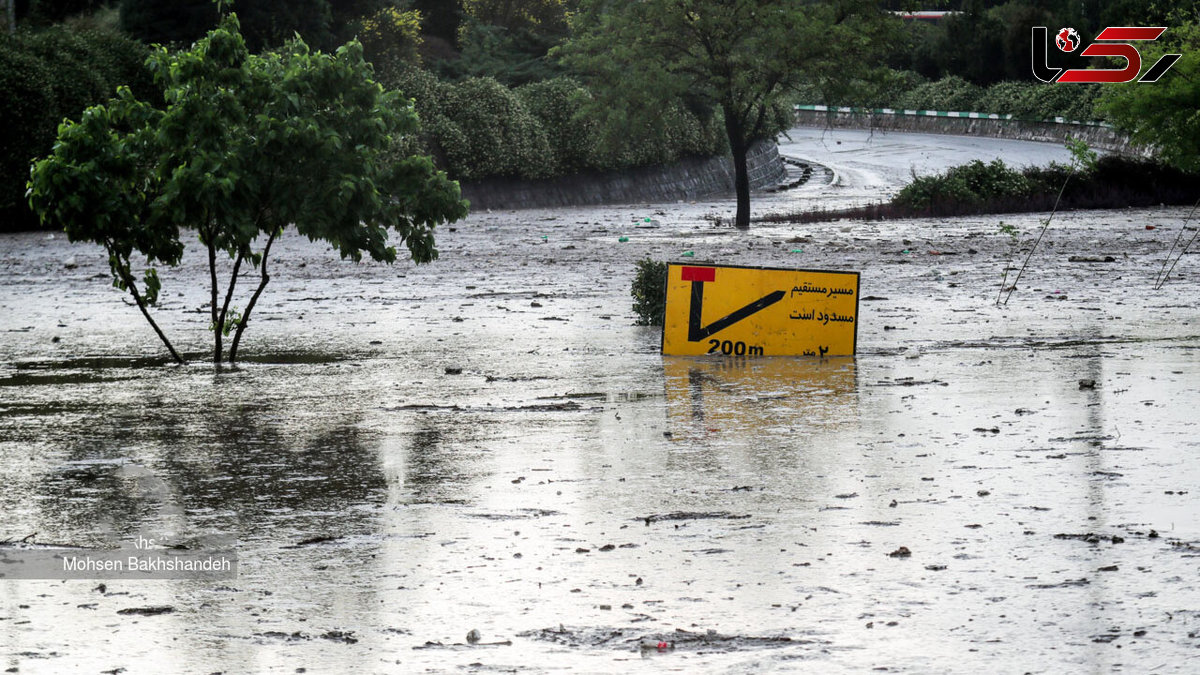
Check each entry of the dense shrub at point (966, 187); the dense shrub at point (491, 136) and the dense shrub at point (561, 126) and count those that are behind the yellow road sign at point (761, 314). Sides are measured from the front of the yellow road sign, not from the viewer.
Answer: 3

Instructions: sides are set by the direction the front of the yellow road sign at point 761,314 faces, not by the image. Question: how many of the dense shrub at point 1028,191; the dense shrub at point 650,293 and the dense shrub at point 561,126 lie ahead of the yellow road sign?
0

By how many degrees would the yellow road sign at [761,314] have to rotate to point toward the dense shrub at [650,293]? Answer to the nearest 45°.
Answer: approximately 135° to its right

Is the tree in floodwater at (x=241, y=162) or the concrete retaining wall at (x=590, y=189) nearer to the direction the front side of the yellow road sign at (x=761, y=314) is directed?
the tree in floodwater

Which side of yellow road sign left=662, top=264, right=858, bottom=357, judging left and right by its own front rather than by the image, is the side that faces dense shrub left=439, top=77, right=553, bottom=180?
back

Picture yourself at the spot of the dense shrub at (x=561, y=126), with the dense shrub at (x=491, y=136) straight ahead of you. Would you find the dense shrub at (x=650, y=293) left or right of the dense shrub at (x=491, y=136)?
left

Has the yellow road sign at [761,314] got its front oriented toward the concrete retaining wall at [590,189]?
no

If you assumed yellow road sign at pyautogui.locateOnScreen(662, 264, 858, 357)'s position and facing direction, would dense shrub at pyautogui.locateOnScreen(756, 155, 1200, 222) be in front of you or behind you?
behind

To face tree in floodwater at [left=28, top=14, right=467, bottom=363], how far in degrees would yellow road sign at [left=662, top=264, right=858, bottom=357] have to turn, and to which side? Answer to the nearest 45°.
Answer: approximately 90° to its right

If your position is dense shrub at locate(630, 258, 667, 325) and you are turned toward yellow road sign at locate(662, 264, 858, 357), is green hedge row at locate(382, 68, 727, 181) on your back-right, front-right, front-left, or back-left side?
back-left

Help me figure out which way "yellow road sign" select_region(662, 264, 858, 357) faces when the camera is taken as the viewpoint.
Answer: facing the viewer

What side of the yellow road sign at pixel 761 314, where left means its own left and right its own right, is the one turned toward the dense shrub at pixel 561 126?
back

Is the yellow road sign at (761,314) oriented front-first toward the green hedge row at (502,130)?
no

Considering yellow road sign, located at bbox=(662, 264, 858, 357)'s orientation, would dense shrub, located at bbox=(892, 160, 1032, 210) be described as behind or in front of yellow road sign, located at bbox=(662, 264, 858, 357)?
behind

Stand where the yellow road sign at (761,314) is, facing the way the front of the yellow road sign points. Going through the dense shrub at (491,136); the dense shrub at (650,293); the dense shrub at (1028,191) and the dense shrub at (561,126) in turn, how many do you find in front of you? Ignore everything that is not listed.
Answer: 0
